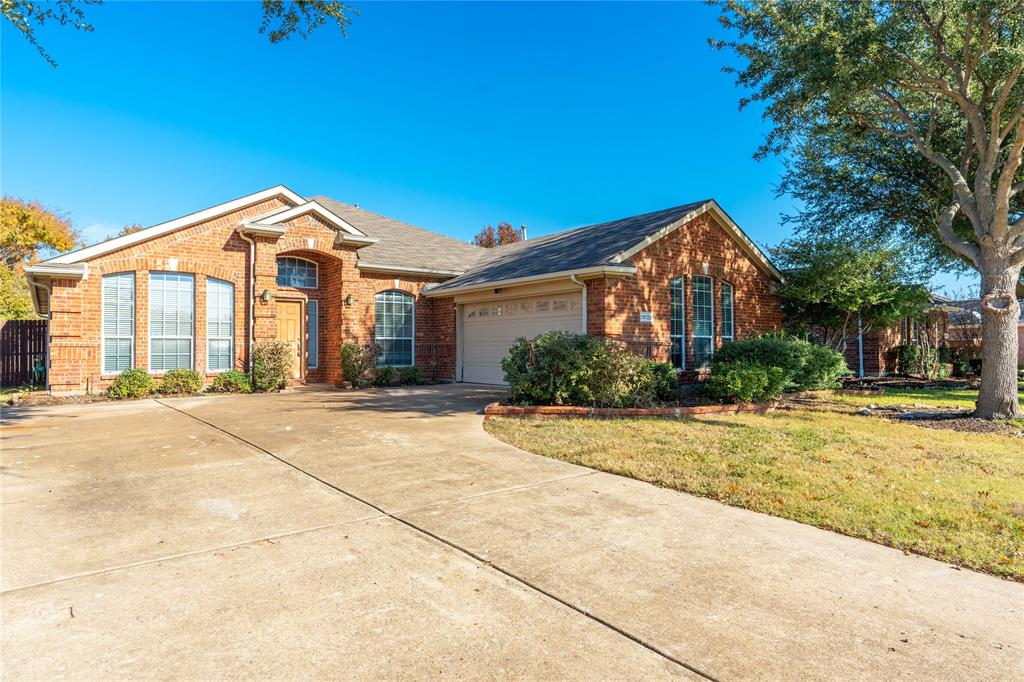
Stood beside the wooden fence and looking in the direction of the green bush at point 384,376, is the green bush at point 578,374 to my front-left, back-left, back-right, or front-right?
front-right

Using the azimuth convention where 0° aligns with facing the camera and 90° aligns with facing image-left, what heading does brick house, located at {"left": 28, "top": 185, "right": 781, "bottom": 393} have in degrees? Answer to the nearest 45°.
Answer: approximately 315°

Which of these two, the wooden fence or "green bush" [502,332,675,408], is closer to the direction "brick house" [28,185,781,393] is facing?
the green bush

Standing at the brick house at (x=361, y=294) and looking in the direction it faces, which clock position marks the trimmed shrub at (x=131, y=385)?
The trimmed shrub is roughly at 2 o'clock from the brick house.

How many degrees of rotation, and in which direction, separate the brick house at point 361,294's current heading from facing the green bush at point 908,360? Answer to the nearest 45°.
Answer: approximately 45° to its left

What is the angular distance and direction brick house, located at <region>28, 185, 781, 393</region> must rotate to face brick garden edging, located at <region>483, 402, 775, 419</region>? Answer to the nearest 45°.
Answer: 0° — it already faces it

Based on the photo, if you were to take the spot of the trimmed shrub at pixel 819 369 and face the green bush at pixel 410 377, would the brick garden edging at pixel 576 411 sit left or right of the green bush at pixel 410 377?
left

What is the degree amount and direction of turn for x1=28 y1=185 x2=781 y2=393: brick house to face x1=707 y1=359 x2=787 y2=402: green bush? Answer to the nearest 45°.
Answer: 0° — it already faces it

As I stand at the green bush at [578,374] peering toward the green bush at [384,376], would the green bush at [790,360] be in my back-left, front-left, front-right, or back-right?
back-right

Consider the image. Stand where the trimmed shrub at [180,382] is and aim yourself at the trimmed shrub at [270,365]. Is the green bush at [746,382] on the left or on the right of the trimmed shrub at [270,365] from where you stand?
right

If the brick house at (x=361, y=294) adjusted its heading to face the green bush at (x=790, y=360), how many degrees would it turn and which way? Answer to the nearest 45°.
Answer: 0° — it already faces it
